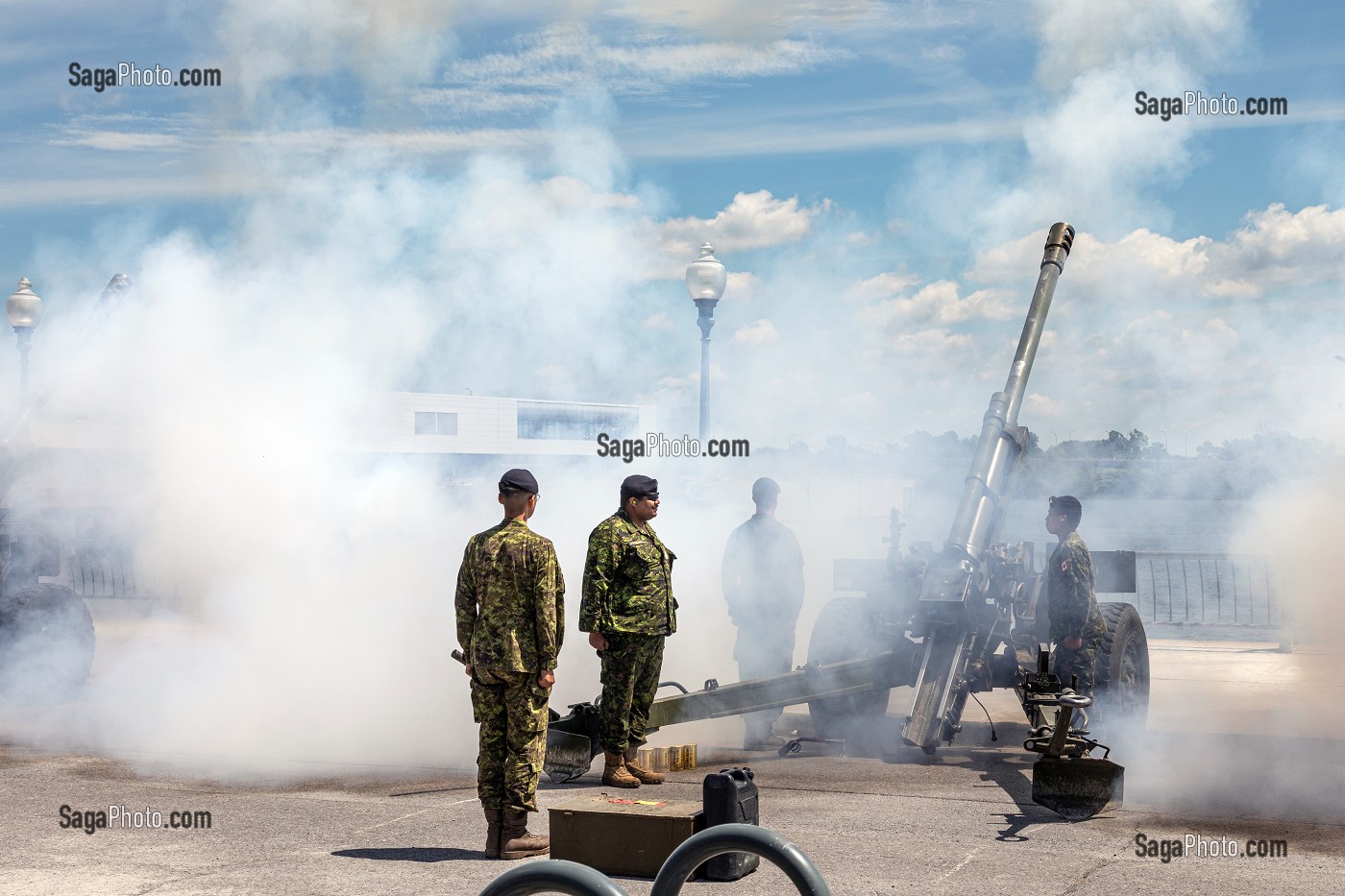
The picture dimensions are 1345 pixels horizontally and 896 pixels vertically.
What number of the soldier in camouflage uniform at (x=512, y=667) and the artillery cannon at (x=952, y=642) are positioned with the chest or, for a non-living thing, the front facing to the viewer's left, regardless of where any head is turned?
0

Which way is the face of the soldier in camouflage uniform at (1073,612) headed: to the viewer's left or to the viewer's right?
to the viewer's left

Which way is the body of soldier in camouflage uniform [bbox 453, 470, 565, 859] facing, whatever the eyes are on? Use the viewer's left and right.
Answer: facing away from the viewer and to the right of the viewer

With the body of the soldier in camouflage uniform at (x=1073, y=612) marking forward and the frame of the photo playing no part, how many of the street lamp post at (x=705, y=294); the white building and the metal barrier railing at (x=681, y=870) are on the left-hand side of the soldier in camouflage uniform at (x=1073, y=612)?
1

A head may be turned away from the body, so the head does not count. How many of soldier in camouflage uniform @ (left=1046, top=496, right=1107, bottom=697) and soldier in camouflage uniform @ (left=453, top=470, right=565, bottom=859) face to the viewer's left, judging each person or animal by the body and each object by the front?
1

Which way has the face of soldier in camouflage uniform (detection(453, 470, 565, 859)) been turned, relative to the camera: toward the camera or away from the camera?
away from the camera

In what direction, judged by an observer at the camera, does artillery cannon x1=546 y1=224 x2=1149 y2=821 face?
facing away from the viewer and to the right of the viewer

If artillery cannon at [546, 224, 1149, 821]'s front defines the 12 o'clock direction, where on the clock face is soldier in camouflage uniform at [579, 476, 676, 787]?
The soldier in camouflage uniform is roughly at 6 o'clock from the artillery cannon.

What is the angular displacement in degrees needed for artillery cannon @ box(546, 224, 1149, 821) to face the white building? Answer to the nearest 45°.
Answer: approximately 45° to its left

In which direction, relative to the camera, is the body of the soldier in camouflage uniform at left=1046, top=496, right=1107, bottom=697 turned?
to the viewer's left

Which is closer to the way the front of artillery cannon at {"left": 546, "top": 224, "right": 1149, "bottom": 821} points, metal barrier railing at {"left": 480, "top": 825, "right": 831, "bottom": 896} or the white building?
the white building
